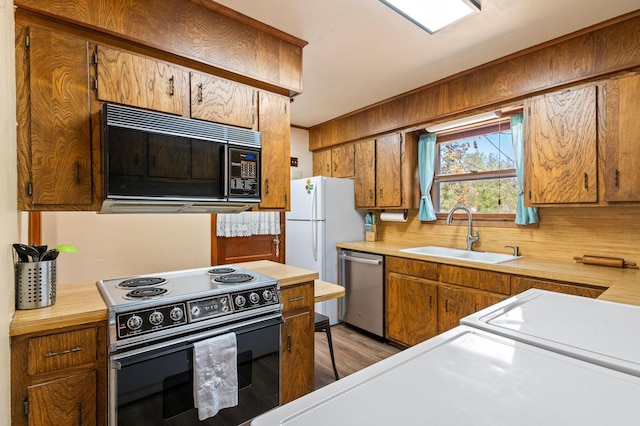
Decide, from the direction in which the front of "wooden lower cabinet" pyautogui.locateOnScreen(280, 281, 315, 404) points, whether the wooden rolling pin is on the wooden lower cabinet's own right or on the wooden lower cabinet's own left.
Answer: on the wooden lower cabinet's own left

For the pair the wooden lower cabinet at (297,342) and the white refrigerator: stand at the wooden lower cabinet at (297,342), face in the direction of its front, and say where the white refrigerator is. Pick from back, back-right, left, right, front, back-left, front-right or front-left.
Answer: back-left

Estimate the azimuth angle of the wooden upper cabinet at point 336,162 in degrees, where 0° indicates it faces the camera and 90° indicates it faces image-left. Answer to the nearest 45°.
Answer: approximately 45°

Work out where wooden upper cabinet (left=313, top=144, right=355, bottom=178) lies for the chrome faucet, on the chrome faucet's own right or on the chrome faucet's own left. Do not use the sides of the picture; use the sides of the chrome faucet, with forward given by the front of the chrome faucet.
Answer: on the chrome faucet's own right
